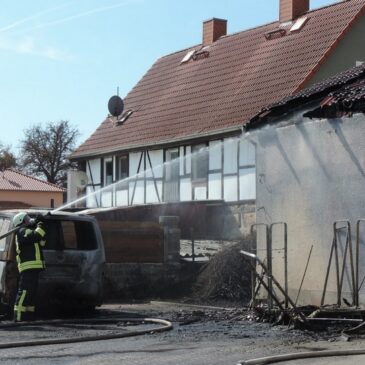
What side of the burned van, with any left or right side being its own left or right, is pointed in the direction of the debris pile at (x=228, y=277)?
right

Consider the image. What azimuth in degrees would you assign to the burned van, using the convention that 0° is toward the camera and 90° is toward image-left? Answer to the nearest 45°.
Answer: approximately 135°

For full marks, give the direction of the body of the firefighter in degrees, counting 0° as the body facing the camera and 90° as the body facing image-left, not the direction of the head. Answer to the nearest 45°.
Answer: approximately 270°

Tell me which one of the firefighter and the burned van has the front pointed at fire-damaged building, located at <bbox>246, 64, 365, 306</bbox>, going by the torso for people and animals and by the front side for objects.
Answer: the firefighter

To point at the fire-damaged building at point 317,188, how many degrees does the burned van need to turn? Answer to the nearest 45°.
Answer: approximately 135° to its right

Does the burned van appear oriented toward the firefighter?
no

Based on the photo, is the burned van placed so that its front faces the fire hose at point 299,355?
no

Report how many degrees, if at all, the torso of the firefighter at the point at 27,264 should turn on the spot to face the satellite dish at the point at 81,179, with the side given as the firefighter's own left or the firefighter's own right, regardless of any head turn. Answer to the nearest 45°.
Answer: approximately 90° to the firefighter's own left

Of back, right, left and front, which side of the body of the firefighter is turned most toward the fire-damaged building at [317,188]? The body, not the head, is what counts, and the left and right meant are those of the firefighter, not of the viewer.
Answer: front

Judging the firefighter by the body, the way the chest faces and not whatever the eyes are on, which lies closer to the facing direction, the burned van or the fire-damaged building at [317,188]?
the fire-damaged building

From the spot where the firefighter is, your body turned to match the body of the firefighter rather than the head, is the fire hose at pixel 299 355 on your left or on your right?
on your right

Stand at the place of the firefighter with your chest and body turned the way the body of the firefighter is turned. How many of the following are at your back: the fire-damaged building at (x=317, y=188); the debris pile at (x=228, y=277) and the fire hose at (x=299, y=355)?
0
